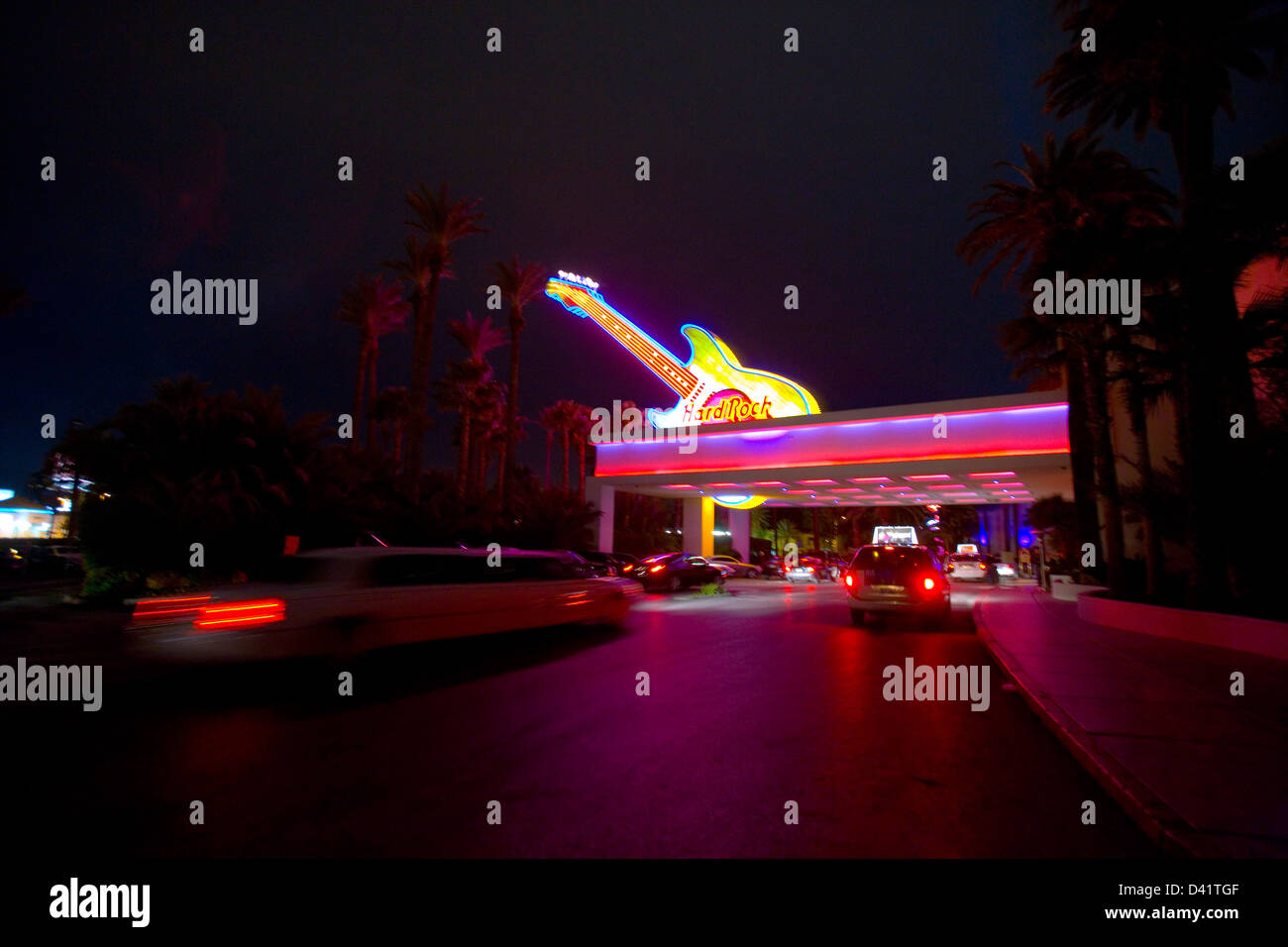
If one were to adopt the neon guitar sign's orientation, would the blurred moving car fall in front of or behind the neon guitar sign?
in front

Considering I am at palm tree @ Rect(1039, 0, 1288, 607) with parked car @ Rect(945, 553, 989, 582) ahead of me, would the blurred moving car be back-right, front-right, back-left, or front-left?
back-left

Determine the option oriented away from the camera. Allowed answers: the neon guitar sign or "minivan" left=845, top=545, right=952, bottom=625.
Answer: the minivan

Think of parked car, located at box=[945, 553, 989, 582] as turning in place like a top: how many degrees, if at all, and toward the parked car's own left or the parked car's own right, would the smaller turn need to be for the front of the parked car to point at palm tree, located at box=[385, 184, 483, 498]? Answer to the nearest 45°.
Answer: approximately 135° to the parked car's own left

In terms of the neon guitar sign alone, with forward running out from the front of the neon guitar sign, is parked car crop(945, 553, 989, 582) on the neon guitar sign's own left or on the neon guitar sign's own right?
on the neon guitar sign's own left

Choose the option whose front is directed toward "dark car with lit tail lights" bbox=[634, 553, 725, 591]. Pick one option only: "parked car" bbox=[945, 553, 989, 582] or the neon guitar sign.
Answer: the neon guitar sign

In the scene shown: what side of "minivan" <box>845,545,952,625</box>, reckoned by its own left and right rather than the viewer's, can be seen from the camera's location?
back

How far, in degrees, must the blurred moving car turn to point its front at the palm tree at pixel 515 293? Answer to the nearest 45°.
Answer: approximately 45° to its left

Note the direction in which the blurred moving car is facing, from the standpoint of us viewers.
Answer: facing away from the viewer and to the right of the viewer
